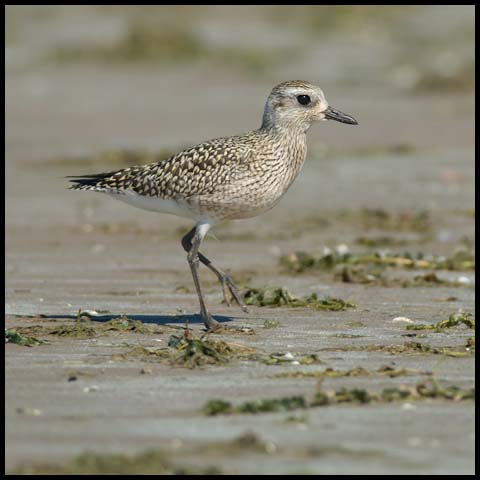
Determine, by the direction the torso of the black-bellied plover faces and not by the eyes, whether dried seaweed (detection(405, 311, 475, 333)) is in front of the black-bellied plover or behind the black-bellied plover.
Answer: in front

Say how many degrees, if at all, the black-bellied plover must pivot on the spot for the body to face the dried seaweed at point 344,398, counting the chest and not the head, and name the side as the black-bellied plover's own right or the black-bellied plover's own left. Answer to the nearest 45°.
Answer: approximately 90° to the black-bellied plover's own right

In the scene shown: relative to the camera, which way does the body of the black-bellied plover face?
to the viewer's right

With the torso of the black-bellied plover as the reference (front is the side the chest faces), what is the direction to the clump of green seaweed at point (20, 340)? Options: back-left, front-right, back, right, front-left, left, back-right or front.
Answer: back-right
